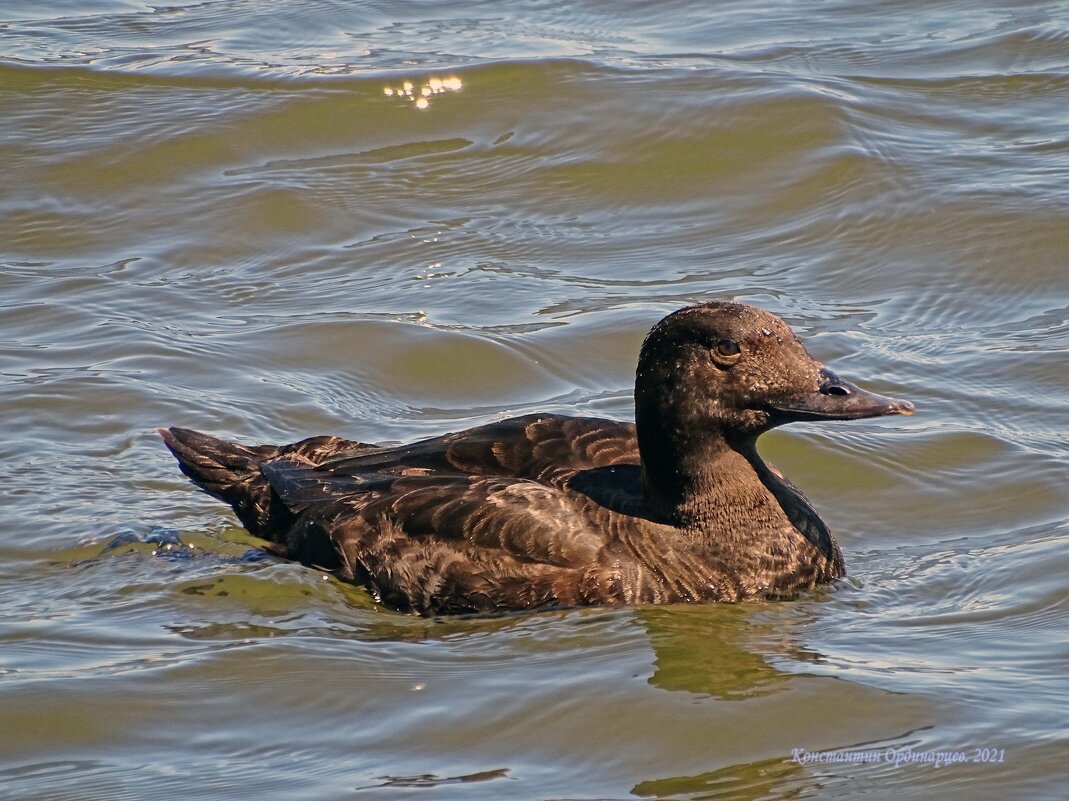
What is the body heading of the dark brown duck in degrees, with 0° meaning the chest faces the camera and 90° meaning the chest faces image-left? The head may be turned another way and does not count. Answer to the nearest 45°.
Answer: approximately 270°
